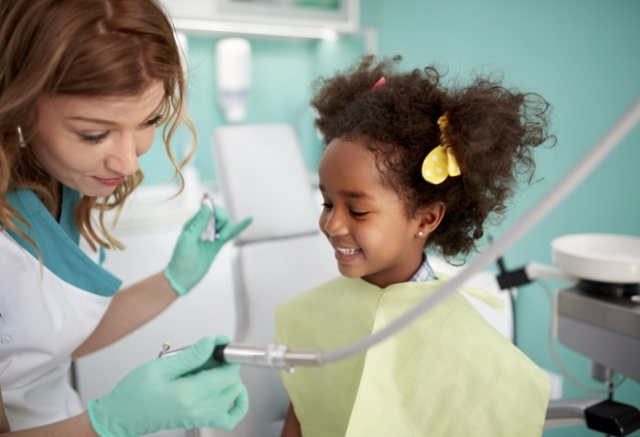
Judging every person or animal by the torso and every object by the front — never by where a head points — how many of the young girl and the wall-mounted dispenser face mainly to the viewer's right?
0

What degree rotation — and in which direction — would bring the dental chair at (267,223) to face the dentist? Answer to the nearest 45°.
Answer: approximately 90° to its right

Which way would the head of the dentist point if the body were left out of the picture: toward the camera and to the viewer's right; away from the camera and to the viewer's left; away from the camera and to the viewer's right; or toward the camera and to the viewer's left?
toward the camera and to the viewer's right

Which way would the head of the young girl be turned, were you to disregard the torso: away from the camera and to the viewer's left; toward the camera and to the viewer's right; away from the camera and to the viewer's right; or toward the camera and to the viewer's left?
toward the camera and to the viewer's left

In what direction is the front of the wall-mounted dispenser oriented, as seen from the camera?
facing the viewer

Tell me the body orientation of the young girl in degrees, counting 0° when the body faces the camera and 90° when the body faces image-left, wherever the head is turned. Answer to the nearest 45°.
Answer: approximately 45°

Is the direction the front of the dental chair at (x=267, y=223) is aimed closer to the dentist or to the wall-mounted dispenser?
the dentist

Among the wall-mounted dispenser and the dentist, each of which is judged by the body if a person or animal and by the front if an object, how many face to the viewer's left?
0

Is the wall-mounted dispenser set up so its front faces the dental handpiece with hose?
yes

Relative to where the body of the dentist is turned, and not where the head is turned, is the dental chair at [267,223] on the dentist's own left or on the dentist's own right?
on the dentist's own left

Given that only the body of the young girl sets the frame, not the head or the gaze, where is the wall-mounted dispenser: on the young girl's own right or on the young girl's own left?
on the young girl's own right

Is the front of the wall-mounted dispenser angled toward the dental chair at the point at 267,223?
yes

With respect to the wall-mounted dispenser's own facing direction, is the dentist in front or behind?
in front
